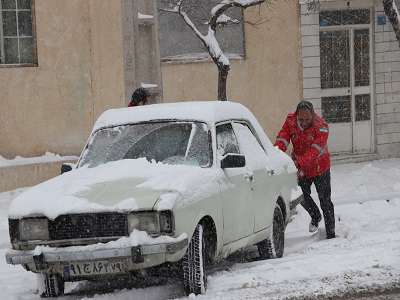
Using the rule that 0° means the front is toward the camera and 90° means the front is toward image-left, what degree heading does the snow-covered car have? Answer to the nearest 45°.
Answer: approximately 45°

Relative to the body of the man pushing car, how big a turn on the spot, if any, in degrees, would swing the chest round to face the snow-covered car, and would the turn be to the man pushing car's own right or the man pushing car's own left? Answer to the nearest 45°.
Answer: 0° — they already face it

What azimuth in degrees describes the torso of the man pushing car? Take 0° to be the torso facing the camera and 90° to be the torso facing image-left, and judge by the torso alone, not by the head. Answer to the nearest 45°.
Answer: approximately 45°

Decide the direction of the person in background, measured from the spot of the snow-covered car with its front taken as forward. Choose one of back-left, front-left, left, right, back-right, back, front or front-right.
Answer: back-right

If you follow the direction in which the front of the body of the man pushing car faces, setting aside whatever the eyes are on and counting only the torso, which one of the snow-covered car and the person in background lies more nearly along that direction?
the snow-covered car

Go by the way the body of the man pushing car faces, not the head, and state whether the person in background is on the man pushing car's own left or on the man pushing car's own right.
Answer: on the man pushing car's own right

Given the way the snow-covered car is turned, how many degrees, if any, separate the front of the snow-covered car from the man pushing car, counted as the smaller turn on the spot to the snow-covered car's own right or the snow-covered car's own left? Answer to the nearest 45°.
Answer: approximately 180°
